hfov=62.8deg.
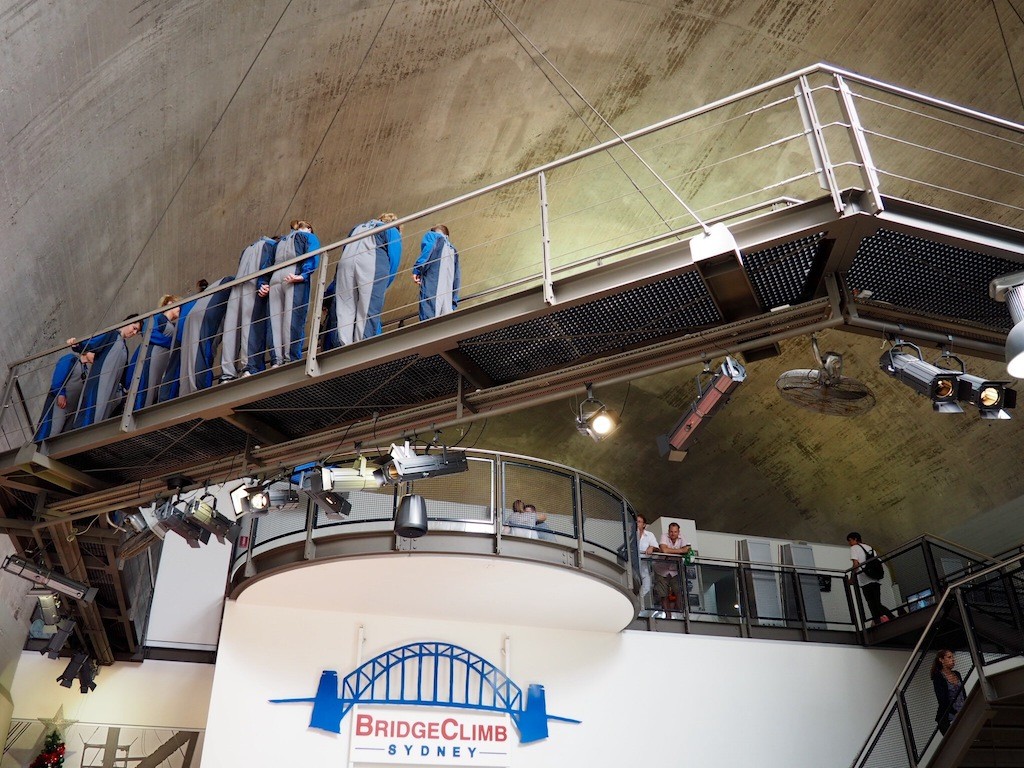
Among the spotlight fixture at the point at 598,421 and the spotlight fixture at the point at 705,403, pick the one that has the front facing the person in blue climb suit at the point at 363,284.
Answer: the spotlight fixture at the point at 705,403

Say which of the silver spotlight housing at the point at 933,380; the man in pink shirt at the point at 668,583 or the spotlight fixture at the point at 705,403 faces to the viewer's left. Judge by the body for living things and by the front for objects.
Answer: the spotlight fixture
